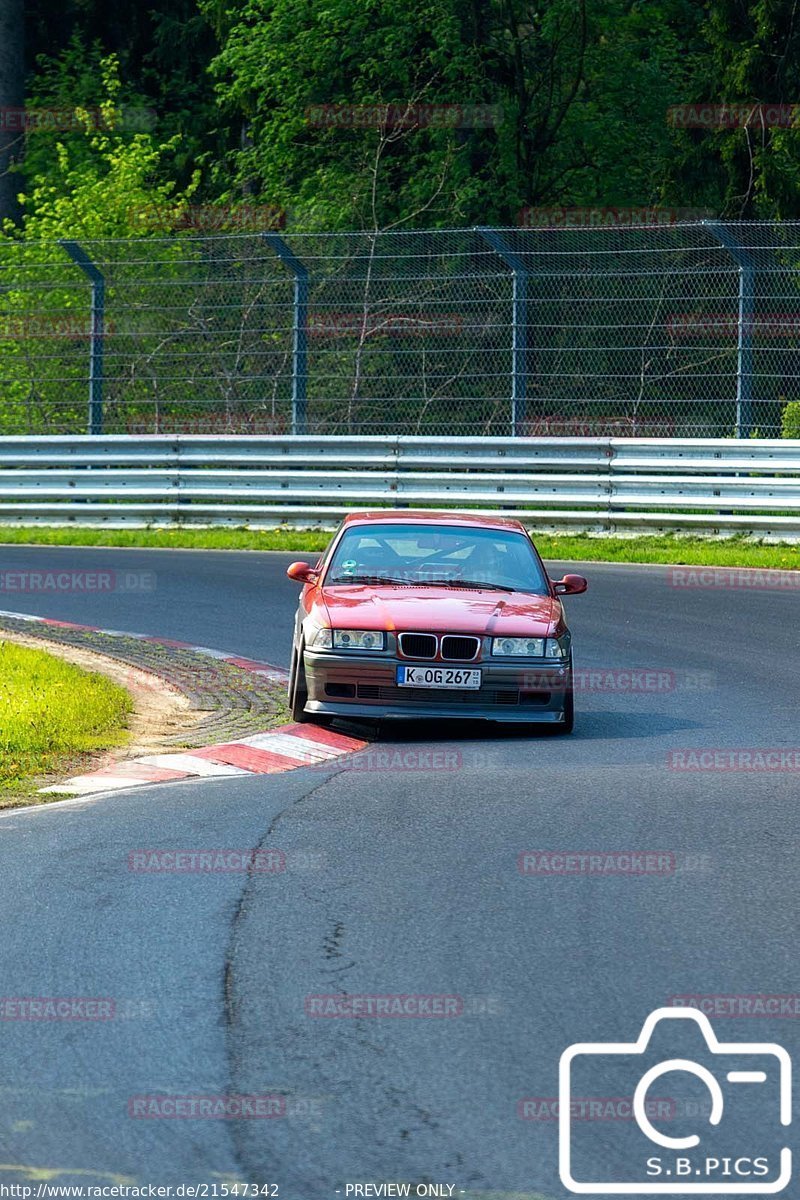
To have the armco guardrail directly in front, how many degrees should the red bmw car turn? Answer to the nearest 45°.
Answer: approximately 180°

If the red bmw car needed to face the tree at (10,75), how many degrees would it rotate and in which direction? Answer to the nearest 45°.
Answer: approximately 180°

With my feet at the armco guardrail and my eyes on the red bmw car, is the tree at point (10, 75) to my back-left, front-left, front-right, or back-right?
back-right

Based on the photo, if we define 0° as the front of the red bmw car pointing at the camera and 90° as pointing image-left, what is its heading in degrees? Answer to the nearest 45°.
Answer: approximately 0°

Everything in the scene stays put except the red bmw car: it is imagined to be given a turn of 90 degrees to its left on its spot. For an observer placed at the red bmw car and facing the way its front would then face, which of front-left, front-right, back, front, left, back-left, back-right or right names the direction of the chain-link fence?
left
